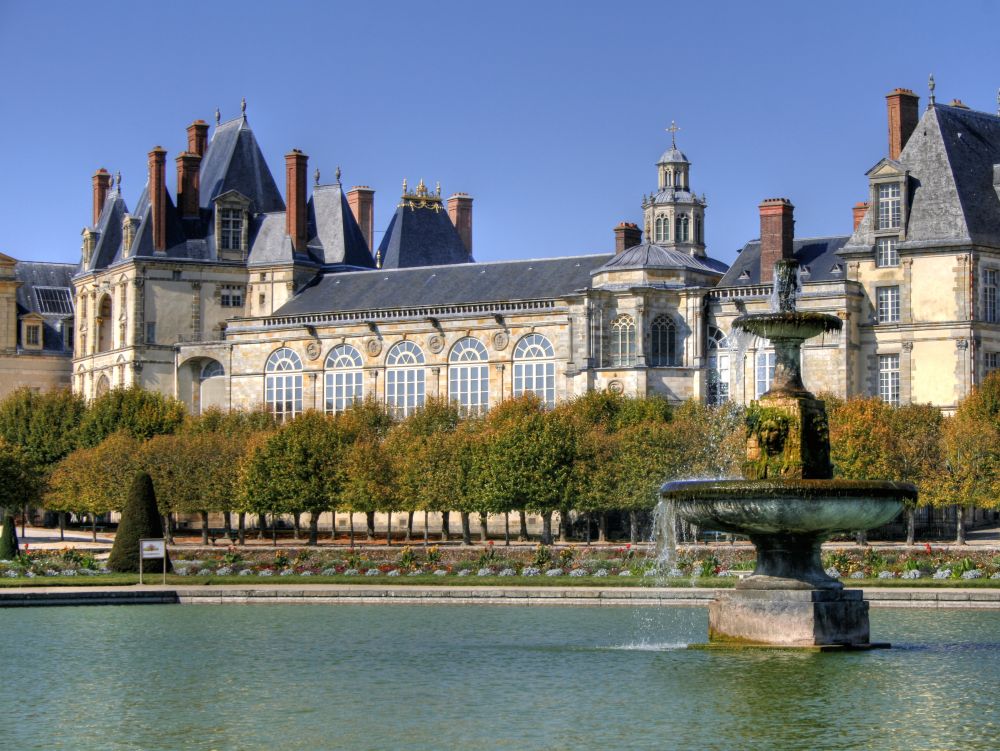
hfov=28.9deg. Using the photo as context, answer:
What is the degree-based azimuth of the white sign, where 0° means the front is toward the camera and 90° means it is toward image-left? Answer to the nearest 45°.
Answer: approximately 0°

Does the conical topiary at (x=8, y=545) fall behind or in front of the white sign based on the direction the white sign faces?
behind

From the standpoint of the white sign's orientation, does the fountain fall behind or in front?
in front

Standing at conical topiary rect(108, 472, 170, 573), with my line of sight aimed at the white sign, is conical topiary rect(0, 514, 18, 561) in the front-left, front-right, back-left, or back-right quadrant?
back-right

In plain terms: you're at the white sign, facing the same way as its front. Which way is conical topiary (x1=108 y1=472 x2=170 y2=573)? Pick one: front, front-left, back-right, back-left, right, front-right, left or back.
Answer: back
